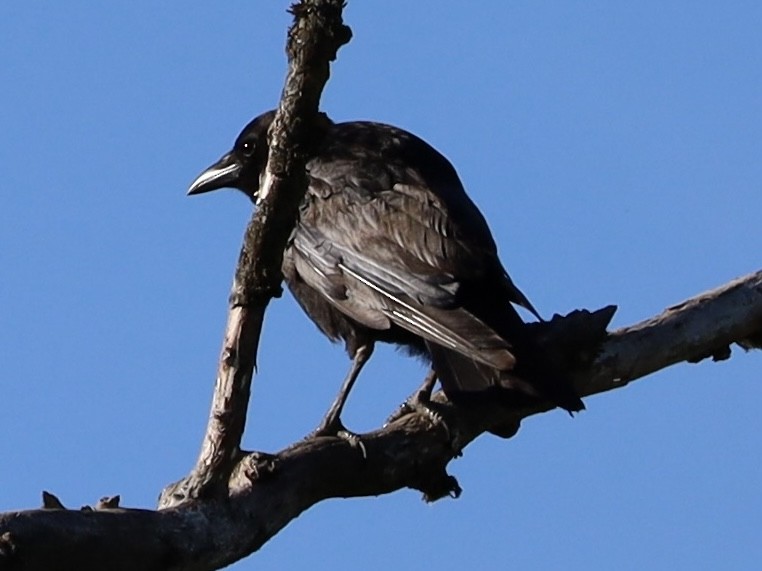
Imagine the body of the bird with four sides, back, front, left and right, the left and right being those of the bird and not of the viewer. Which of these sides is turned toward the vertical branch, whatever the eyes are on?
left

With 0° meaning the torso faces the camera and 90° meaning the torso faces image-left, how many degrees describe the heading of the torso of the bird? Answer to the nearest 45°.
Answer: approximately 90°
